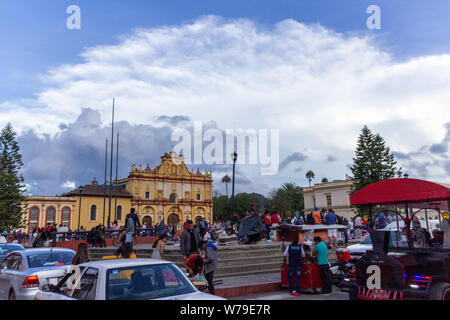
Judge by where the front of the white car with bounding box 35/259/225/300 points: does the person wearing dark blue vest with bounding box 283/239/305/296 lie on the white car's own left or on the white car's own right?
on the white car's own right

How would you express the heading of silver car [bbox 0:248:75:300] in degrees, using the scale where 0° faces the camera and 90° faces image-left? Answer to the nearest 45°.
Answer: approximately 135°

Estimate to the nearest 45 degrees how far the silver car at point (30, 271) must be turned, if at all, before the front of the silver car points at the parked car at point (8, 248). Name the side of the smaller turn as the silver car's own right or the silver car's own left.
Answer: approximately 45° to the silver car's own right

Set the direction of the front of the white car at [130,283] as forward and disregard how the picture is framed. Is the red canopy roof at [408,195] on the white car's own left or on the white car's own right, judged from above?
on the white car's own right

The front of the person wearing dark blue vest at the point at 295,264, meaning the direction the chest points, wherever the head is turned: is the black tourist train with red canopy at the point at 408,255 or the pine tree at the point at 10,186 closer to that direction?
the pine tree

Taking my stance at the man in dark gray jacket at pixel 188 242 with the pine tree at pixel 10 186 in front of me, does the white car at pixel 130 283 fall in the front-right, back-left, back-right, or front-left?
back-left

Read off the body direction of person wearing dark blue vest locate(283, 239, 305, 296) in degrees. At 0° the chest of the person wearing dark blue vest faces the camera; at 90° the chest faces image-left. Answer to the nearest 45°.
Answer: approximately 180°
